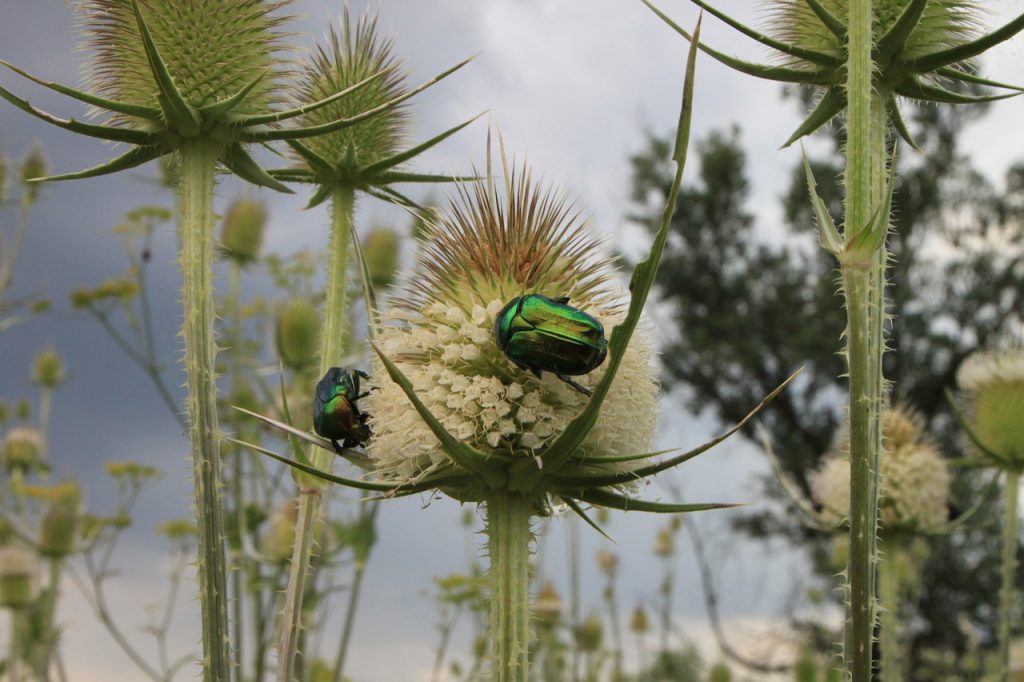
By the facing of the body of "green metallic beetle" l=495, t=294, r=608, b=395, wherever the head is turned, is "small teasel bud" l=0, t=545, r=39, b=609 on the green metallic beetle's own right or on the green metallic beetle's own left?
on the green metallic beetle's own right

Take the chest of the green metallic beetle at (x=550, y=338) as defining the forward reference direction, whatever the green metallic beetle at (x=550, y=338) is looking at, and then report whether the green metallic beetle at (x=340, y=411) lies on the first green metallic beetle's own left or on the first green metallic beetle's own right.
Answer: on the first green metallic beetle's own right
